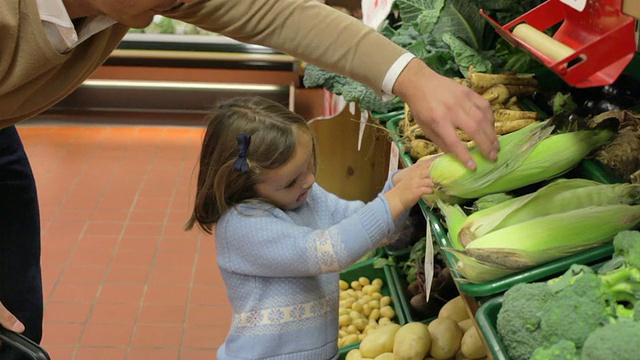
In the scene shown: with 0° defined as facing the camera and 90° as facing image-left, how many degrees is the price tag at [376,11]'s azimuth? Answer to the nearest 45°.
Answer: approximately 0°

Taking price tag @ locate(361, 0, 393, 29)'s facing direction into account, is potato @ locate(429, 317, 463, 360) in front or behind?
in front

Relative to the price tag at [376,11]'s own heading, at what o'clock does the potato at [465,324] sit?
The potato is roughly at 11 o'clock from the price tag.

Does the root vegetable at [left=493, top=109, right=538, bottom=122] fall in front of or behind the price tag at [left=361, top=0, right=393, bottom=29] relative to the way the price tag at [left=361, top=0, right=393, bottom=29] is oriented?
in front

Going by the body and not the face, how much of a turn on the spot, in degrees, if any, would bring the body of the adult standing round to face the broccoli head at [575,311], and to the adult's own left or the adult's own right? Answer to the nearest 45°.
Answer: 0° — they already face it

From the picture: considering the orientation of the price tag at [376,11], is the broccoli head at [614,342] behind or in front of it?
in front

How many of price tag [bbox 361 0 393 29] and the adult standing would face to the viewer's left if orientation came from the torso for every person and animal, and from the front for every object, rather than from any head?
0
